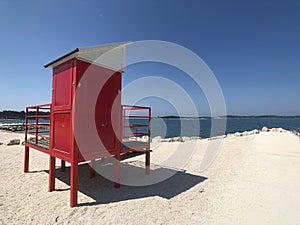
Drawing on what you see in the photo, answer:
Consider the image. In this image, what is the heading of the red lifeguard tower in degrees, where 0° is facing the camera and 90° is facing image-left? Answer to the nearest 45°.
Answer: approximately 225°
